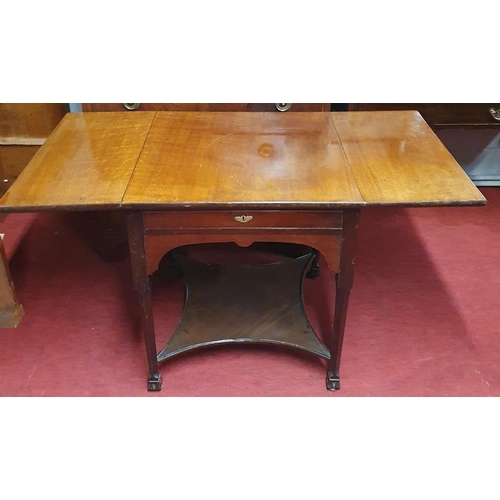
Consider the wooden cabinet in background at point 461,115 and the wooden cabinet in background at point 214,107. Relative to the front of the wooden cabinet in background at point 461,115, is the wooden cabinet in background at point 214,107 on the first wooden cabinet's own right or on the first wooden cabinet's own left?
on the first wooden cabinet's own right

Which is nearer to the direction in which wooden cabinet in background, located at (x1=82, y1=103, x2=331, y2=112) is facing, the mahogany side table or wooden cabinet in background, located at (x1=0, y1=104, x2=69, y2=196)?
the mahogany side table

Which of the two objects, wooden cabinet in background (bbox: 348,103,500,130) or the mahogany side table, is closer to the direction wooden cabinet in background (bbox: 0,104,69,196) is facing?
the mahogany side table

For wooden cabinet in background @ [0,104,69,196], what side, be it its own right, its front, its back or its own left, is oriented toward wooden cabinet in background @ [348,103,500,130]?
left

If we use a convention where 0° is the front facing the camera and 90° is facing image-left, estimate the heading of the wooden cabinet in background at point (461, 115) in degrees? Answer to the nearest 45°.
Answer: approximately 0°

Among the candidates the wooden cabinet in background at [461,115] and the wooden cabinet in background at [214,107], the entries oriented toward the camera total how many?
2

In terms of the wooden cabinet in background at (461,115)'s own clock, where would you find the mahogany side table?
The mahogany side table is roughly at 1 o'clock from the wooden cabinet in background.

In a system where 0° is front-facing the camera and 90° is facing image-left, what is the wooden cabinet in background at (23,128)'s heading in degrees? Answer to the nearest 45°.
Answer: approximately 0°
